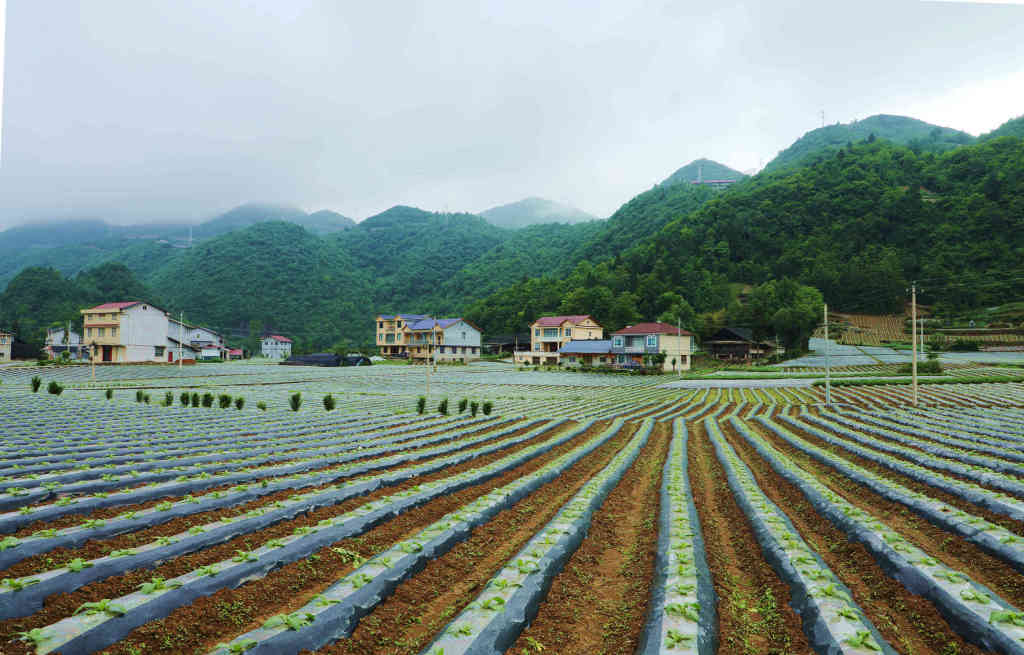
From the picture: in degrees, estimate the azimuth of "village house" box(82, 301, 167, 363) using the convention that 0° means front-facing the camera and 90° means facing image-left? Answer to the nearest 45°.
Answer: approximately 45°
